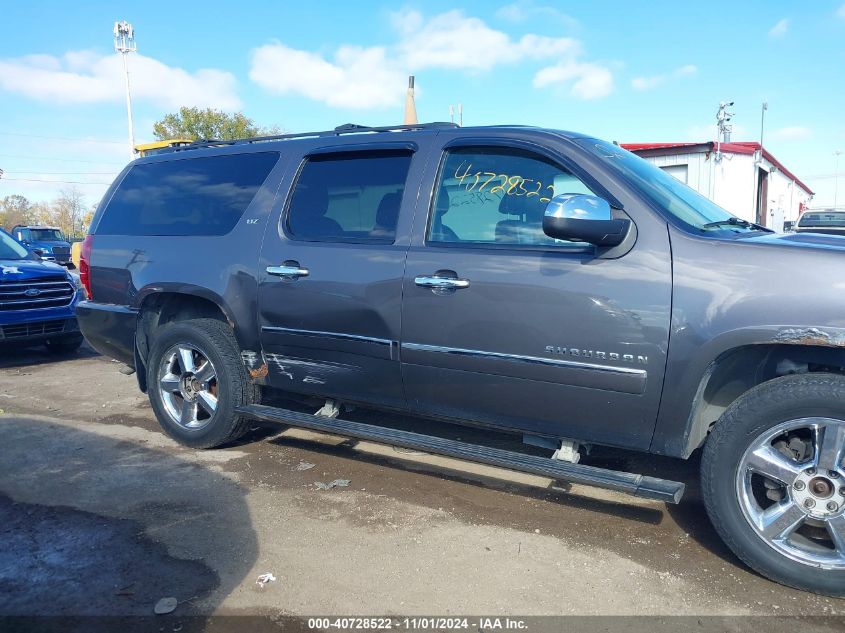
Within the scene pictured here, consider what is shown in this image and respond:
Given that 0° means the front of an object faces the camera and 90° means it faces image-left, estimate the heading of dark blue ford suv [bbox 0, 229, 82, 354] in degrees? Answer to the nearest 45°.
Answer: approximately 315°

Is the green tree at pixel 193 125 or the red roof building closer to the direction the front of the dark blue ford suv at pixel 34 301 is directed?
the red roof building

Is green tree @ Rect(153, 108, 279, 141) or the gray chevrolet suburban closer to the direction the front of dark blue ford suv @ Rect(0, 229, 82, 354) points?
the gray chevrolet suburban

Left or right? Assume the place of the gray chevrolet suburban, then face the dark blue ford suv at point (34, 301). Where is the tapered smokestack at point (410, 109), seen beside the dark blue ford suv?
right

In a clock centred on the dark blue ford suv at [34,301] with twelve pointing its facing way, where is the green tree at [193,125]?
The green tree is roughly at 8 o'clock from the dark blue ford suv.

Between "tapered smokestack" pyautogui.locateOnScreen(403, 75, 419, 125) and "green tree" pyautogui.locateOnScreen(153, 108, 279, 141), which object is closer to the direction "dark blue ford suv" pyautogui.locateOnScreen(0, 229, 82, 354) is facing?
the tapered smokestack
